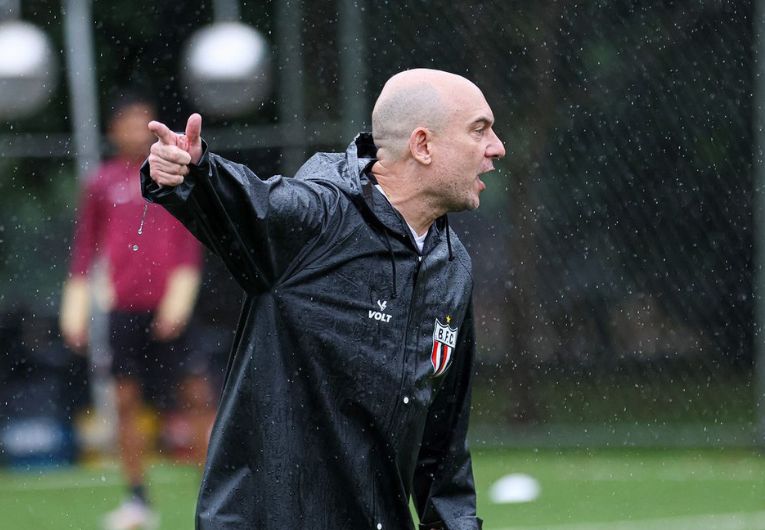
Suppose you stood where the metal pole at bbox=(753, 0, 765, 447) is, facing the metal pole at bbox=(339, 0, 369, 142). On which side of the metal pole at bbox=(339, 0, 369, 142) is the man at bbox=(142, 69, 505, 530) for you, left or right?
left

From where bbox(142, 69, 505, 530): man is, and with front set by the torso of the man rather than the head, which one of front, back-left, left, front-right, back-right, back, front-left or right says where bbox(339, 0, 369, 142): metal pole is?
back-left

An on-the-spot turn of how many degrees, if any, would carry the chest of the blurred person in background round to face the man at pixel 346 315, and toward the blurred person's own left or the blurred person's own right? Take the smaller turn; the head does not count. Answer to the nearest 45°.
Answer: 0° — they already face them

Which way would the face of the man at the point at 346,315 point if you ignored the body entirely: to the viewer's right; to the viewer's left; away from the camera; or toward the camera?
to the viewer's right

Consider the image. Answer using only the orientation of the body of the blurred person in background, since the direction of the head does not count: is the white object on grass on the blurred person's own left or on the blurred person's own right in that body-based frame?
on the blurred person's own left

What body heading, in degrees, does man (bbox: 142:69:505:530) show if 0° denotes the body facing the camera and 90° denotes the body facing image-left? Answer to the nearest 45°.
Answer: approximately 315°

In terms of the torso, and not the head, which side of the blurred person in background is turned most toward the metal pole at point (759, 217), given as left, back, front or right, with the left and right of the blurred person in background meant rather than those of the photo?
left
